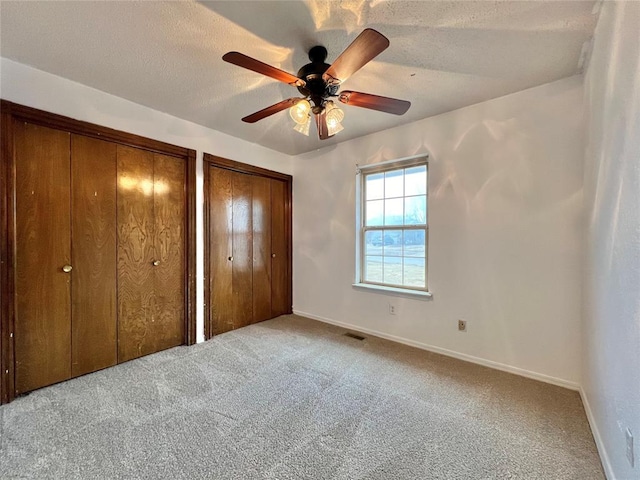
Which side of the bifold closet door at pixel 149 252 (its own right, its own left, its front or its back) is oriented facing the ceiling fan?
front

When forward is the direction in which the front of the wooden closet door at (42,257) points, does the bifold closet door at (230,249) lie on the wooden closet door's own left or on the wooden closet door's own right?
on the wooden closet door's own left

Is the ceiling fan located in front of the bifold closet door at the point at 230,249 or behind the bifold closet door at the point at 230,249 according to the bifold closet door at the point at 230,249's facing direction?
in front

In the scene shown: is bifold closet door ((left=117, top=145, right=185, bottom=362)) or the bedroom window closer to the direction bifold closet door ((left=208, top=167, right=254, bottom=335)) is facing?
the bedroom window

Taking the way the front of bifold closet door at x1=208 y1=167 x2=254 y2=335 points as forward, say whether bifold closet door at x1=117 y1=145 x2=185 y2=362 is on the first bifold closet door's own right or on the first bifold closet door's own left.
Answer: on the first bifold closet door's own right

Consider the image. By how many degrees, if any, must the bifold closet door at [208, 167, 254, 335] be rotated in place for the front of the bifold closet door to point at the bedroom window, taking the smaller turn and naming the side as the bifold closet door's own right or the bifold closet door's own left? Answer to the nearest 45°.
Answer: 0° — it already faces it

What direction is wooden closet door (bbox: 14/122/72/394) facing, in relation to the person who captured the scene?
facing the viewer and to the right of the viewer

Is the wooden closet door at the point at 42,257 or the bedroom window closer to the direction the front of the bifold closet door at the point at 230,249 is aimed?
the bedroom window
